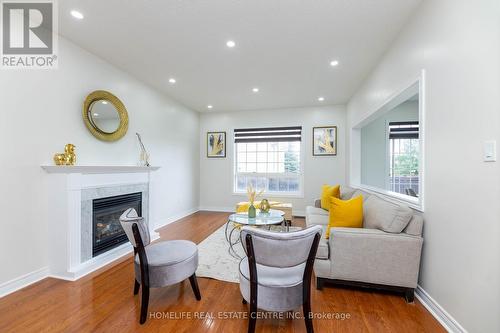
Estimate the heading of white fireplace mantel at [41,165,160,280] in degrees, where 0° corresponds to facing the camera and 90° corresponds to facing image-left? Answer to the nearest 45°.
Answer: approximately 315°

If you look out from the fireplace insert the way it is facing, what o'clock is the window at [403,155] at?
The window is roughly at 11 o'clock from the fireplace insert.

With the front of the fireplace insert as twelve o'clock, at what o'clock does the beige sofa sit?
The beige sofa is roughly at 12 o'clock from the fireplace insert.

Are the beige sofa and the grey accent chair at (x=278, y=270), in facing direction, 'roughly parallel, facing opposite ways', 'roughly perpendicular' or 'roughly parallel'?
roughly perpendicular

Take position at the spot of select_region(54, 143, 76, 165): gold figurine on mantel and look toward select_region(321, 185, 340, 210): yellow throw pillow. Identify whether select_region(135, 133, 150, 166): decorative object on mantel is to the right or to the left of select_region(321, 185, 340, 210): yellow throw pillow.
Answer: left

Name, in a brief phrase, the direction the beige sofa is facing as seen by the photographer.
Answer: facing to the left of the viewer

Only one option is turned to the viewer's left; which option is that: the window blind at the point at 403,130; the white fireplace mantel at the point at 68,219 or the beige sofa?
the beige sofa

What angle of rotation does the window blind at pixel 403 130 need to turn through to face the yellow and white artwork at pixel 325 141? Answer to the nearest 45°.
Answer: approximately 90° to its right

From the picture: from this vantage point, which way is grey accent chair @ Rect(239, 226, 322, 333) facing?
away from the camera

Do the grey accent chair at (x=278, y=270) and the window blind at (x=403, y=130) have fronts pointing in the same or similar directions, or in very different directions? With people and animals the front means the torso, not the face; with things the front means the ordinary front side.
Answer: very different directions

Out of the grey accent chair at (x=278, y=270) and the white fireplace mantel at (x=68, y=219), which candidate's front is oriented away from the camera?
the grey accent chair
